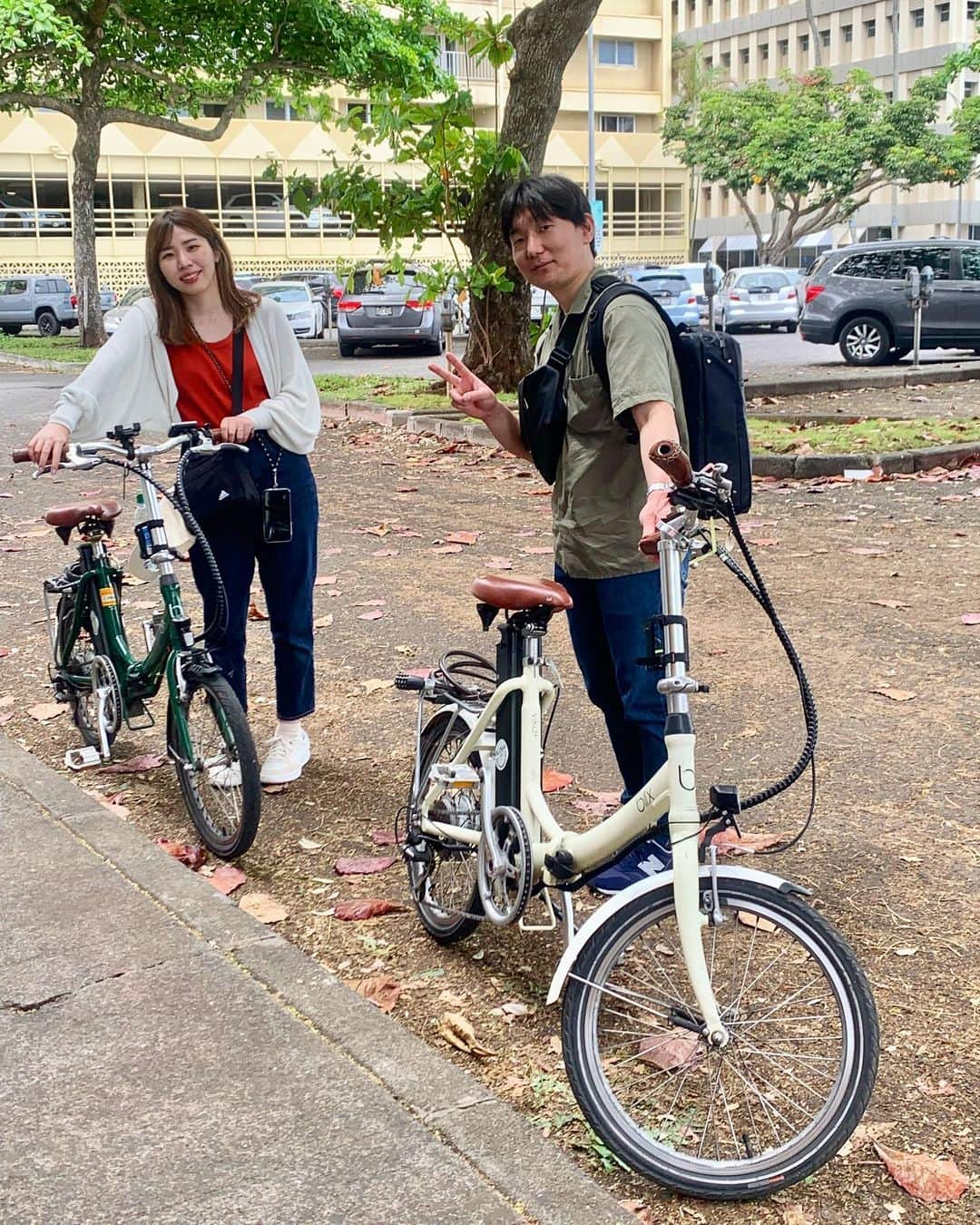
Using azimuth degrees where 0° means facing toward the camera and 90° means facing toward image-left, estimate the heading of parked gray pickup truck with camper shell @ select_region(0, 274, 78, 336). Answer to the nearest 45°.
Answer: approximately 90°

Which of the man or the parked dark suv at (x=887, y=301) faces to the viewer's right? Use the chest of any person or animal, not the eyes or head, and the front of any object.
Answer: the parked dark suv

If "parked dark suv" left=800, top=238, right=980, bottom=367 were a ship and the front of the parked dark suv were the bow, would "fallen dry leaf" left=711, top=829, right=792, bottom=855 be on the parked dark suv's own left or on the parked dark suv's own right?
on the parked dark suv's own right

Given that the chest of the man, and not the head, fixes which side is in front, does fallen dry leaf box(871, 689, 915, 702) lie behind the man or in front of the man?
behind

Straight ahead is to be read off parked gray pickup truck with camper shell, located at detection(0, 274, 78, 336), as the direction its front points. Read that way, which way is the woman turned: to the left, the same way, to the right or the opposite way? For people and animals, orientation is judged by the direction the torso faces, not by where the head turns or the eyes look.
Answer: to the left

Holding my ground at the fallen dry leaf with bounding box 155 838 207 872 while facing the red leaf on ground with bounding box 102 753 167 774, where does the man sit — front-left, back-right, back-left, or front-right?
back-right
